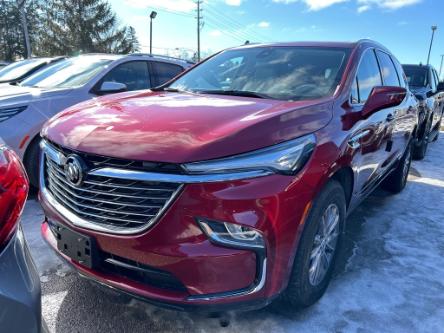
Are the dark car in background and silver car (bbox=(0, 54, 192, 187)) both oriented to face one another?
no

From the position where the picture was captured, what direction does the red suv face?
facing the viewer and to the left of the viewer

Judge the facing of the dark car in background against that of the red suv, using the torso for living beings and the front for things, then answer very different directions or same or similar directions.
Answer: same or similar directions

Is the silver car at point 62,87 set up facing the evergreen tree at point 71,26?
no

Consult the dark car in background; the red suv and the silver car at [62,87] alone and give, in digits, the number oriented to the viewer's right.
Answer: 0

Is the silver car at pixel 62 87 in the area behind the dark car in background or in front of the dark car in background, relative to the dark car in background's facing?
in front

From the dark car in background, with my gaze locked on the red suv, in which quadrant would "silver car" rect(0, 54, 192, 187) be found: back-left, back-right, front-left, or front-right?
front-right

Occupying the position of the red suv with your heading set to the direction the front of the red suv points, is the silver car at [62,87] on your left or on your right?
on your right

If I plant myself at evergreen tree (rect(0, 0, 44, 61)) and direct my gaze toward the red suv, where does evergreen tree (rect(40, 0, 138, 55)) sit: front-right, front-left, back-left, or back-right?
front-left

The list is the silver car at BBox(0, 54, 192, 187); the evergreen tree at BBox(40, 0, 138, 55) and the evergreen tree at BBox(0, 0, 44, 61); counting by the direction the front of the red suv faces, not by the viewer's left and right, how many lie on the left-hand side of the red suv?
0

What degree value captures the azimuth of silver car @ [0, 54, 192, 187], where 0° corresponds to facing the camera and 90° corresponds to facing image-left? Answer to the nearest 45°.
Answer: approximately 45°

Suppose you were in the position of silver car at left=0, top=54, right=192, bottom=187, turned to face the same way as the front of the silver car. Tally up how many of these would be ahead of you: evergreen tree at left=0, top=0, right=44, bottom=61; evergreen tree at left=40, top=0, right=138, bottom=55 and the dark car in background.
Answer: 0

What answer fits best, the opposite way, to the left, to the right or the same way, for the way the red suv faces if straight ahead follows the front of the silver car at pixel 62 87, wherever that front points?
the same way

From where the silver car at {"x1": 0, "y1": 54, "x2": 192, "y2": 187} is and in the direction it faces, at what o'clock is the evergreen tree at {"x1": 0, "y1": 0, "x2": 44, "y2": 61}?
The evergreen tree is roughly at 4 o'clock from the silver car.

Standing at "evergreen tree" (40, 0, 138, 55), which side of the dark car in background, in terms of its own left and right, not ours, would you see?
right

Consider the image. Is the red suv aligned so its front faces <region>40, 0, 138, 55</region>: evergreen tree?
no
